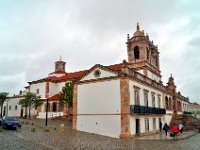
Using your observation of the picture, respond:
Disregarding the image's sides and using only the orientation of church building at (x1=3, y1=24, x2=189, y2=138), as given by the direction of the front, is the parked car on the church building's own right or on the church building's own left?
on the church building's own right
